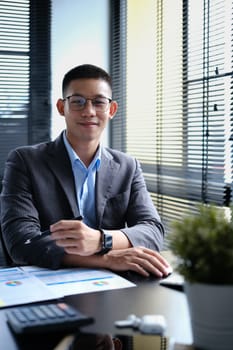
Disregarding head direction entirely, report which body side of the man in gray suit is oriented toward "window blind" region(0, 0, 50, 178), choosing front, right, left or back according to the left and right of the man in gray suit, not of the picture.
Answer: back

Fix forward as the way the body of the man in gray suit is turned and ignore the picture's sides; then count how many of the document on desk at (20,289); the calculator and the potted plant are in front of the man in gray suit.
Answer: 3

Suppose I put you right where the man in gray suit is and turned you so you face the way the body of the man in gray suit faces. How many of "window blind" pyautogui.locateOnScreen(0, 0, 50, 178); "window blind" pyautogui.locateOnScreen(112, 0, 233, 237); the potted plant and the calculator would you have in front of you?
2

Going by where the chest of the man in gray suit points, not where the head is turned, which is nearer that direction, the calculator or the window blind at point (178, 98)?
the calculator

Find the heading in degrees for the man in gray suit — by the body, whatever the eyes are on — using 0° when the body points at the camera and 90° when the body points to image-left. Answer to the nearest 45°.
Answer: approximately 0°

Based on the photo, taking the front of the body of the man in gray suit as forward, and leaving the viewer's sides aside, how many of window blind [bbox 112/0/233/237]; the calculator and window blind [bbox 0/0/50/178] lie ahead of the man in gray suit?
1

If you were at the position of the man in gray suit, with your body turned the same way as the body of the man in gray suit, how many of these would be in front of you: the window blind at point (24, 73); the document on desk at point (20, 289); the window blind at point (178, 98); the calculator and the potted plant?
3

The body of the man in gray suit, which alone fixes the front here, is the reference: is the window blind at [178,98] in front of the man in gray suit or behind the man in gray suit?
behind

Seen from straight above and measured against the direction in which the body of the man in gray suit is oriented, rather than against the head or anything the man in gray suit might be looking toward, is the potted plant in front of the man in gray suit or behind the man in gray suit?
in front

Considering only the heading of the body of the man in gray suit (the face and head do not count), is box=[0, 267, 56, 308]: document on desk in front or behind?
in front

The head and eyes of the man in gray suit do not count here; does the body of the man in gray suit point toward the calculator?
yes
